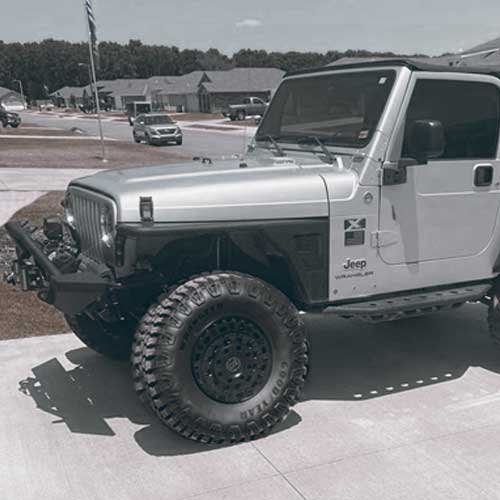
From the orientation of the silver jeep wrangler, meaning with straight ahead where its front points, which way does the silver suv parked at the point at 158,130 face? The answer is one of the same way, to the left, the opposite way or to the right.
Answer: to the left

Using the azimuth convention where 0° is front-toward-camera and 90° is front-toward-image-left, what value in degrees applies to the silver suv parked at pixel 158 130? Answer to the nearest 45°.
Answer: approximately 315°

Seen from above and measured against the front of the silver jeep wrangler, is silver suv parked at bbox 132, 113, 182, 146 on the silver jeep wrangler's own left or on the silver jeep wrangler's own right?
on the silver jeep wrangler's own right

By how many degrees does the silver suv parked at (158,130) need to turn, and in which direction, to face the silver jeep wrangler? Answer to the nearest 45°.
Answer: approximately 45° to its right

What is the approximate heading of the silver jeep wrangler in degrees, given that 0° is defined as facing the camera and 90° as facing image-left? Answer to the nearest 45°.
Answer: approximately 45°
